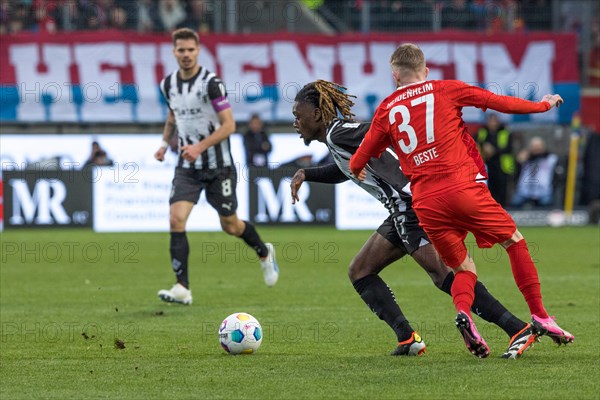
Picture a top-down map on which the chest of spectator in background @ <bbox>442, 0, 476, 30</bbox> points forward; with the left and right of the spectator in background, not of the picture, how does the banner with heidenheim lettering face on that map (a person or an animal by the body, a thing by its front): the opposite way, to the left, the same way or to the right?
the same way

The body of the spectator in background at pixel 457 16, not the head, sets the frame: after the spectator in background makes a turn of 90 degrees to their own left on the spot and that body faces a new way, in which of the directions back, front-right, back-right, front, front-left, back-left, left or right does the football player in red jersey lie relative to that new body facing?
right

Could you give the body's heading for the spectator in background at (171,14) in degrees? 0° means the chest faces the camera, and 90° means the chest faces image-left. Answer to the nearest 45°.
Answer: approximately 0°

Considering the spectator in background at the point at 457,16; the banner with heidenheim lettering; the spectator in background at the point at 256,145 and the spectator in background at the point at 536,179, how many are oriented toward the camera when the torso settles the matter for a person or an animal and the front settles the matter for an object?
4

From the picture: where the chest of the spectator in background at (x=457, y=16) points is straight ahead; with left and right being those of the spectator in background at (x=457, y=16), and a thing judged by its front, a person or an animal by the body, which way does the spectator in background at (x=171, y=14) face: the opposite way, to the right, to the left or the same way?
the same way

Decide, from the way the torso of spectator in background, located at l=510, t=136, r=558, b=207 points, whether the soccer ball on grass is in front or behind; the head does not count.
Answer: in front

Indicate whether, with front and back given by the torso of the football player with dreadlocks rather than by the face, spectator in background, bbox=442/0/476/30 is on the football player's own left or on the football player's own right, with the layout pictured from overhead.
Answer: on the football player's own right

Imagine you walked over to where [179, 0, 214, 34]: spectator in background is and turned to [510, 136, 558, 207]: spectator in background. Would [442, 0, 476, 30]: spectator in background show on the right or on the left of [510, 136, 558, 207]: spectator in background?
left

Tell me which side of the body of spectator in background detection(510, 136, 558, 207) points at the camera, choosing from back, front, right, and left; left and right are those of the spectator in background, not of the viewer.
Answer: front

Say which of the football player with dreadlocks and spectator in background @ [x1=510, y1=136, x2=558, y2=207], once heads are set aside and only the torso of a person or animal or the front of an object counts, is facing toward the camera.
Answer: the spectator in background

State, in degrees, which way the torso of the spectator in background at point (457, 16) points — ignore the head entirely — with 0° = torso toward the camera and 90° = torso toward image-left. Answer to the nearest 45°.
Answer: approximately 0°

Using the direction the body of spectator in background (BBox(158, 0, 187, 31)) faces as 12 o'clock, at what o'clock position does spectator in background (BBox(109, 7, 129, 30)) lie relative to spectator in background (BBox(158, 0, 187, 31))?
spectator in background (BBox(109, 7, 129, 30)) is roughly at 3 o'clock from spectator in background (BBox(158, 0, 187, 31)).

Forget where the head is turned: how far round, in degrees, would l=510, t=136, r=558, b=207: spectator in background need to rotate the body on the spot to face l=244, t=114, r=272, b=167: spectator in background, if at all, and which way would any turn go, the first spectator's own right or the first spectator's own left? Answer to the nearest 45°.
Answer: approximately 45° to the first spectator's own right

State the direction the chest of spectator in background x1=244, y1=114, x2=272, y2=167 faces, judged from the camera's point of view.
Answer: toward the camera

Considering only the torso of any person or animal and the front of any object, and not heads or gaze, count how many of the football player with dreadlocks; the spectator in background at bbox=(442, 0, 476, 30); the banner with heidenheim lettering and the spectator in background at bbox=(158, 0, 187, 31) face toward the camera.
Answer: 3

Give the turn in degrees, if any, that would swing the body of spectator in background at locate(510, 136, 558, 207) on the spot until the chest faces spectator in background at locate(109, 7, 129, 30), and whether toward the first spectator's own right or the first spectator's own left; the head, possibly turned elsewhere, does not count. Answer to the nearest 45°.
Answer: approximately 90° to the first spectator's own right

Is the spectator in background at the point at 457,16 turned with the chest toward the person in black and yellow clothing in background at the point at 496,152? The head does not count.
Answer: yes

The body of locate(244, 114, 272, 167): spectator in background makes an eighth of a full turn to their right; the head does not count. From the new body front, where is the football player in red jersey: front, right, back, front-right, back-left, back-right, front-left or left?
front-left

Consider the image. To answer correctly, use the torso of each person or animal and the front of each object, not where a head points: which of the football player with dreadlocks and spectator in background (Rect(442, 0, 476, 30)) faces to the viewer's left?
the football player with dreadlocks

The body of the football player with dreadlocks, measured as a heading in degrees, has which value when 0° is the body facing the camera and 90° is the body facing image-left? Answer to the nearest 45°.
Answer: approximately 90°

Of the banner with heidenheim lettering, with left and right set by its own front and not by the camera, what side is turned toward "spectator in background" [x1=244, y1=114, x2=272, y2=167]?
front

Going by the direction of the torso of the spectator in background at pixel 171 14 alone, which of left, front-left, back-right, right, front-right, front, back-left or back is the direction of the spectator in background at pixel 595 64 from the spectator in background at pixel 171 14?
left
